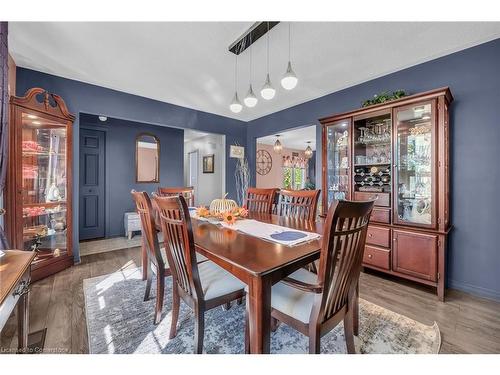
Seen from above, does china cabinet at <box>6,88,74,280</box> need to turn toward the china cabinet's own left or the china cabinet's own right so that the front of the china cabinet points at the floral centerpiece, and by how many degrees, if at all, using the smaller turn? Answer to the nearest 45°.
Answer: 0° — it already faces it

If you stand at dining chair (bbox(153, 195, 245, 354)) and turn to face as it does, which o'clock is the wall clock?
The wall clock is roughly at 11 o'clock from the dining chair.

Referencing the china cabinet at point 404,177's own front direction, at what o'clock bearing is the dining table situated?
The dining table is roughly at 11 o'clock from the china cabinet.

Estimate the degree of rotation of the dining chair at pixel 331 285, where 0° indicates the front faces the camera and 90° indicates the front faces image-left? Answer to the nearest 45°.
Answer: approximately 135°

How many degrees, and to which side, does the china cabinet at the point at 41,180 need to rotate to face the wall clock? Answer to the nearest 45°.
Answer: approximately 45° to its left

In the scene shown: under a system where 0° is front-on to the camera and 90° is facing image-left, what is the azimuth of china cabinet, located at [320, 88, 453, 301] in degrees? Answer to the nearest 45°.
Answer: approximately 45°

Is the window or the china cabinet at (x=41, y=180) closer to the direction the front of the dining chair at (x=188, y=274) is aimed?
the window

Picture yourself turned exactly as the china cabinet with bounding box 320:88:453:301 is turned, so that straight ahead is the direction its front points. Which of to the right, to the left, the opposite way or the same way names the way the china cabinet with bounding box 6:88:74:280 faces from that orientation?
the opposite way

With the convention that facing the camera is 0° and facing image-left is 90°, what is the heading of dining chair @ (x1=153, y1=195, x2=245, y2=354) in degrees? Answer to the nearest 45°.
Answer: approximately 225°

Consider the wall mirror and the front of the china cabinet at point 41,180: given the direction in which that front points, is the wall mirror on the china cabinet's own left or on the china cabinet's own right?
on the china cabinet's own left

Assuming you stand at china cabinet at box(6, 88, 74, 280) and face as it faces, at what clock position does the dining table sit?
The dining table is roughly at 1 o'clock from the china cabinet.

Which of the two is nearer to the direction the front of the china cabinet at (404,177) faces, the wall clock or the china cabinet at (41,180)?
the china cabinet
